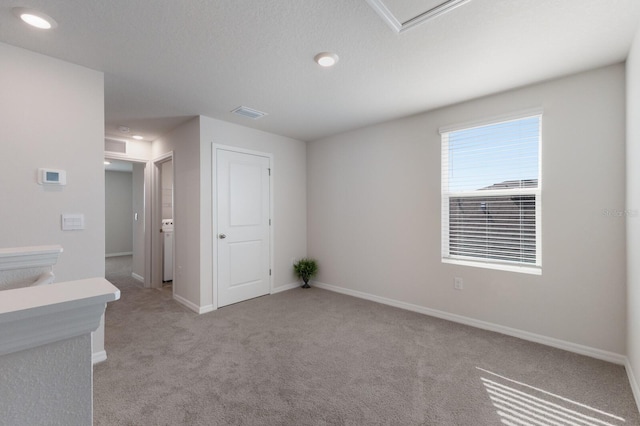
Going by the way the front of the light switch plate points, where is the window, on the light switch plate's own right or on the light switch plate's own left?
on the light switch plate's own left

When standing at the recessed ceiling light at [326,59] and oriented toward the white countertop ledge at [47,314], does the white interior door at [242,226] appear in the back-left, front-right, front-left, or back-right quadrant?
back-right

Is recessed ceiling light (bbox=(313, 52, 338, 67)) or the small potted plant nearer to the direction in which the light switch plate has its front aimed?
the recessed ceiling light

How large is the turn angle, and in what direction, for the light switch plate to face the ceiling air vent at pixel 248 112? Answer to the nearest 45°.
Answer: approximately 90° to its left
